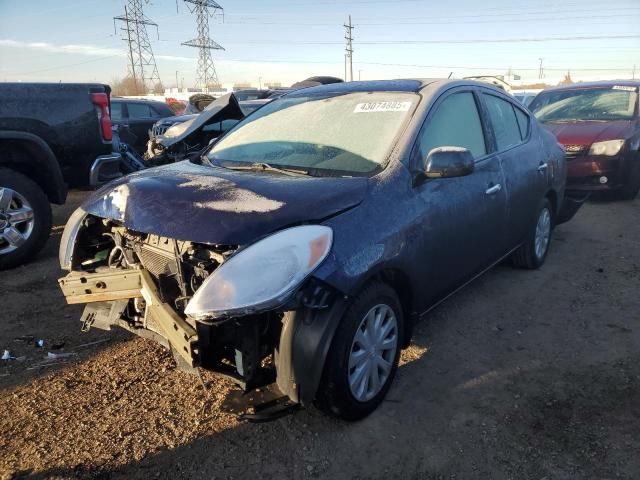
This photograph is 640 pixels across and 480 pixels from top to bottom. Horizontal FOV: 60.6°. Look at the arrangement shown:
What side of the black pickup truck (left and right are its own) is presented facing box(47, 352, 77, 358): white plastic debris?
left

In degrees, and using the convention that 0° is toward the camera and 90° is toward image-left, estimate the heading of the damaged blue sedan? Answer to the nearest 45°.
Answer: approximately 45°

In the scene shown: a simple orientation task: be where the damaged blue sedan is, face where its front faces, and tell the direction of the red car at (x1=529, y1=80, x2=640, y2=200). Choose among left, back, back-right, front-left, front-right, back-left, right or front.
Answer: back

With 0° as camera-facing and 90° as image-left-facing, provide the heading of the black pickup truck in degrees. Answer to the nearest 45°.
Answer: approximately 90°

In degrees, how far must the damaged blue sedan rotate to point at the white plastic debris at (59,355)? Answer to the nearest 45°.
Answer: approximately 45° to its right

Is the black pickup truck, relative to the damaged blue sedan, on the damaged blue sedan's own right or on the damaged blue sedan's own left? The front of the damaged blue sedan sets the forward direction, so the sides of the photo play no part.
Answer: on the damaged blue sedan's own right
